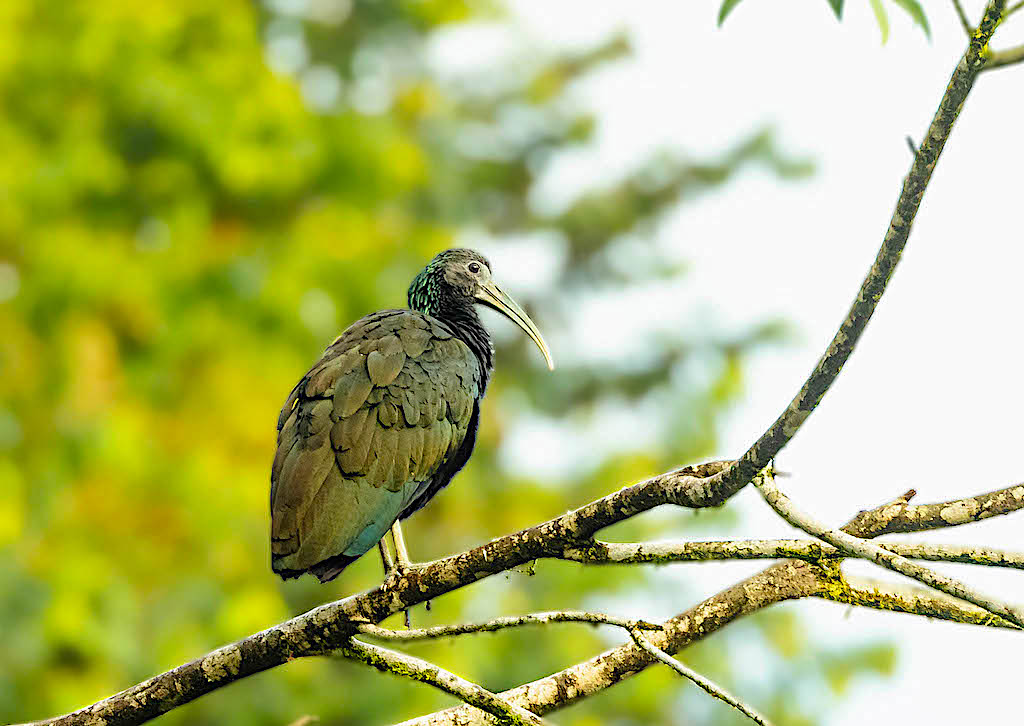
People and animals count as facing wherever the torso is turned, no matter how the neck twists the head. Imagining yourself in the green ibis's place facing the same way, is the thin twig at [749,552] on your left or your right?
on your right

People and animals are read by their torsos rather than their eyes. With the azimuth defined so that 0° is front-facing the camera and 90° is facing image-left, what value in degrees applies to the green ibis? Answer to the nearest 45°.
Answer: approximately 225°

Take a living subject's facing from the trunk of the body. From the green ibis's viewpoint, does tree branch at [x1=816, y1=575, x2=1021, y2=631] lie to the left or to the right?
on its right

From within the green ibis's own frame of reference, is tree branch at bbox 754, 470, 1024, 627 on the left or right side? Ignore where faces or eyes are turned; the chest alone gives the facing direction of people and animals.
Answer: on its right
